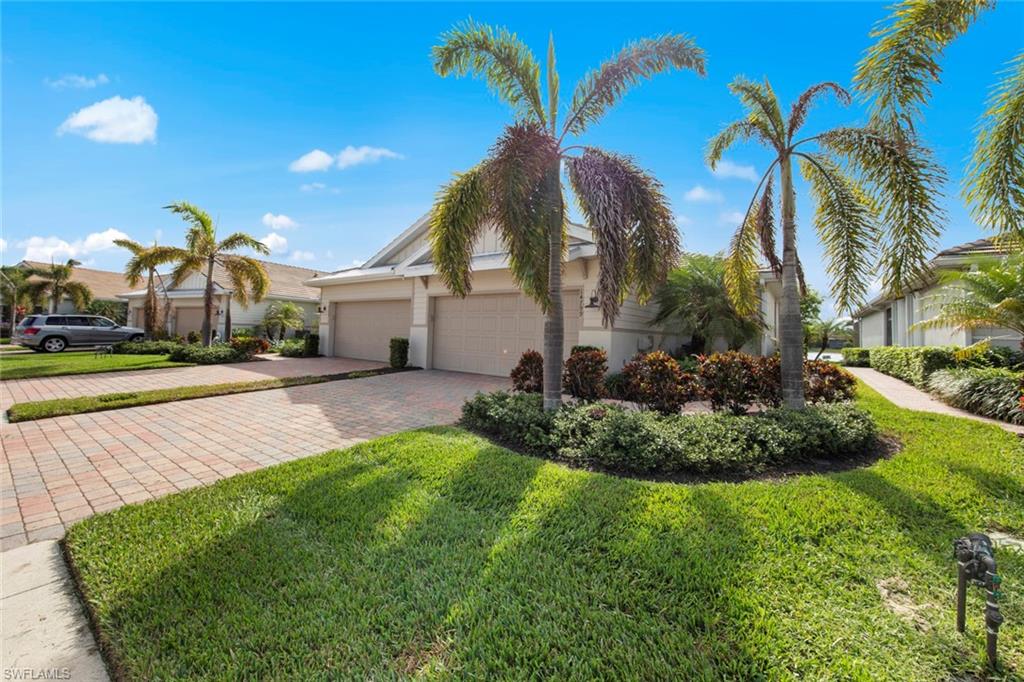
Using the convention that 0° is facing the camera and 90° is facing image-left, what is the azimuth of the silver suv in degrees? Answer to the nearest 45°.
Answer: approximately 225°

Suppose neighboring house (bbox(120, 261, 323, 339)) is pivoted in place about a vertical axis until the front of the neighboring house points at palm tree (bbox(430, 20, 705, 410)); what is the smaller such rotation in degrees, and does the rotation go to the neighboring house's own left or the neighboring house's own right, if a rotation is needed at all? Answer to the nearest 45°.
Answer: approximately 45° to the neighboring house's own left

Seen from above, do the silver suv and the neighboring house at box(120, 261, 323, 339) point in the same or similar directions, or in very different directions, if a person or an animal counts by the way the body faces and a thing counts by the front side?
very different directions

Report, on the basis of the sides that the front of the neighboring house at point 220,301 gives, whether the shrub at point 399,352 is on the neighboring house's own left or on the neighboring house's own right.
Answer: on the neighboring house's own left

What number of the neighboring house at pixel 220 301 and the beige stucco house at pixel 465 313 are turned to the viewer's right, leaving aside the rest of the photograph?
0

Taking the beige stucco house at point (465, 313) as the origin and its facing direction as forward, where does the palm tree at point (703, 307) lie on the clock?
The palm tree is roughly at 8 o'clock from the beige stucco house.

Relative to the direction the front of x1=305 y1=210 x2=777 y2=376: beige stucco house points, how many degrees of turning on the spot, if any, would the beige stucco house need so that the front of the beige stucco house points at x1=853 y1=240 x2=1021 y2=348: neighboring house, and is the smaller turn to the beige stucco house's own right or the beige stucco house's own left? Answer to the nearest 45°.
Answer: approximately 135° to the beige stucco house's own left

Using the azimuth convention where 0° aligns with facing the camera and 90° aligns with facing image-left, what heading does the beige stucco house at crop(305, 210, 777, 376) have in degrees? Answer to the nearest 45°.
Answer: approximately 45°

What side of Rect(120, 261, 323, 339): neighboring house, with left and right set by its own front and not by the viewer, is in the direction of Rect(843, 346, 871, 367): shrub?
left
